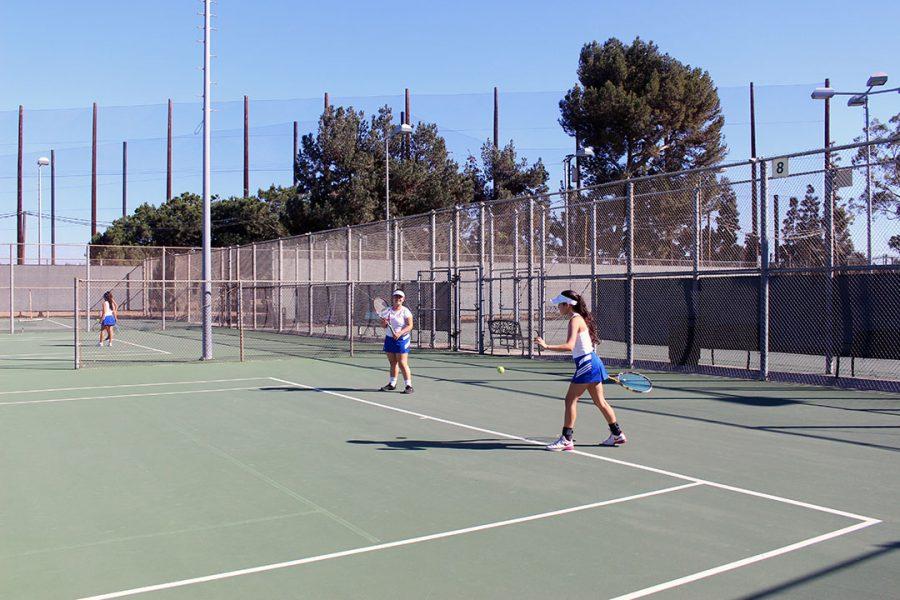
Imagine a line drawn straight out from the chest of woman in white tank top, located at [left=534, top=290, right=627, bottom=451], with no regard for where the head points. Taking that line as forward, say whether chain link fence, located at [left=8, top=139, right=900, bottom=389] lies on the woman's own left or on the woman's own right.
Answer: on the woman's own right

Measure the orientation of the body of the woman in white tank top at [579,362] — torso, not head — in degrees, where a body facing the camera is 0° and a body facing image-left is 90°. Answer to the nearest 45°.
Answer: approximately 90°

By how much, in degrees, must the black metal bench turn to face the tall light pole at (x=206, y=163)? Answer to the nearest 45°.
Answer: approximately 135° to its right

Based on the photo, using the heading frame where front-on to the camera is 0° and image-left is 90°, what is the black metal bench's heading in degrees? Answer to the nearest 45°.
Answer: approximately 315°

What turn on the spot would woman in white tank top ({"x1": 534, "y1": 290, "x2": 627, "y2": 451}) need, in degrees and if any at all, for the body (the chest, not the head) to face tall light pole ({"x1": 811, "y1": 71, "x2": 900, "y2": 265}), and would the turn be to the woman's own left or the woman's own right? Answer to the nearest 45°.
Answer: approximately 135° to the woman's own right

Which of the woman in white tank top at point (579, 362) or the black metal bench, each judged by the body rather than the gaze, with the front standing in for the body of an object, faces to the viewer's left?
the woman in white tank top

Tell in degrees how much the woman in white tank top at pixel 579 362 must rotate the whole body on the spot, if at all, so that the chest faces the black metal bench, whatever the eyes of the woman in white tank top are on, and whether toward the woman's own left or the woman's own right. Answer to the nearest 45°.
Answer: approximately 90° to the woman's own right

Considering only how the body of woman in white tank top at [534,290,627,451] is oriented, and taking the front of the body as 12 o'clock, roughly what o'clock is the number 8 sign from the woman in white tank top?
The number 8 sign is roughly at 4 o'clock from the woman in white tank top.
